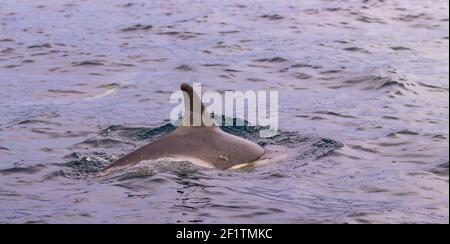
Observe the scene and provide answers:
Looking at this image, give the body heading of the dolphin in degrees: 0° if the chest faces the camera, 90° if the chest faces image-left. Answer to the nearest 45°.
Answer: approximately 270°

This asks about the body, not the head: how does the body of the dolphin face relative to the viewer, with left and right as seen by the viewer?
facing to the right of the viewer
